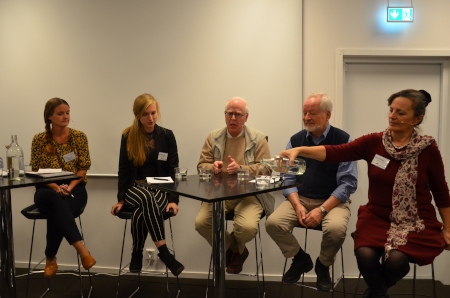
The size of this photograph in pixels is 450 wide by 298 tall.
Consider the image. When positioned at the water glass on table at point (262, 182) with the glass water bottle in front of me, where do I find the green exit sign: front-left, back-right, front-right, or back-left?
back-right

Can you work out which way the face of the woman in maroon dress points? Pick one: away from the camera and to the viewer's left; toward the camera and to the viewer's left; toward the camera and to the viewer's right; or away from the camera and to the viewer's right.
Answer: toward the camera and to the viewer's left

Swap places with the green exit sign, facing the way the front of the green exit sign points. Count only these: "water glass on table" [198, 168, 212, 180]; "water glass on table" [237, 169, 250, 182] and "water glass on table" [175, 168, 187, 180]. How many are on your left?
0

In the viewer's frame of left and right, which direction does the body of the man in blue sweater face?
facing the viewer and to the left of the viewer

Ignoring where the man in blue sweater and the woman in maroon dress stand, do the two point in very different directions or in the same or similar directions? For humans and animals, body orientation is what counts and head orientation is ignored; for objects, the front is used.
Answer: same or similar directions

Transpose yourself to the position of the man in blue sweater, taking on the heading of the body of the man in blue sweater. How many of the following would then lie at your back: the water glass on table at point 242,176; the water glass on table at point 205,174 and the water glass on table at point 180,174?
0

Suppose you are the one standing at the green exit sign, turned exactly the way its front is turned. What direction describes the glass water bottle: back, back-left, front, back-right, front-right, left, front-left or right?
front-right

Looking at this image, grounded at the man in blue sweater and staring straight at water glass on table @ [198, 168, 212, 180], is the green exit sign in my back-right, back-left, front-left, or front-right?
back-right

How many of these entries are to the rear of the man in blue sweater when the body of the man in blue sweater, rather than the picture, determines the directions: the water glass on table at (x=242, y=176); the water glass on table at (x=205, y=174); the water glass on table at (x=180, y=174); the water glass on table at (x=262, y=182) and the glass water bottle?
0

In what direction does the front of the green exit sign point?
toward the camera

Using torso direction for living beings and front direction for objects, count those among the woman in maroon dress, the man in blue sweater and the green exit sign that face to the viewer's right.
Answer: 0

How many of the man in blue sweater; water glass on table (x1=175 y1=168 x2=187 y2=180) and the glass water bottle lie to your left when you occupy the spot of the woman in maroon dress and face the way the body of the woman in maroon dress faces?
0

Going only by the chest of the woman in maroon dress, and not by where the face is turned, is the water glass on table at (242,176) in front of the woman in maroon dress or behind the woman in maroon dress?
in front

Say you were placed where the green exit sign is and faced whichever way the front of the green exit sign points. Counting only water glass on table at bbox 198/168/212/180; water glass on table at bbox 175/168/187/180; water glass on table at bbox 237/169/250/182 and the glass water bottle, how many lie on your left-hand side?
0

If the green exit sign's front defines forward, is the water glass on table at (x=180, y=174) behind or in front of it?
in front
